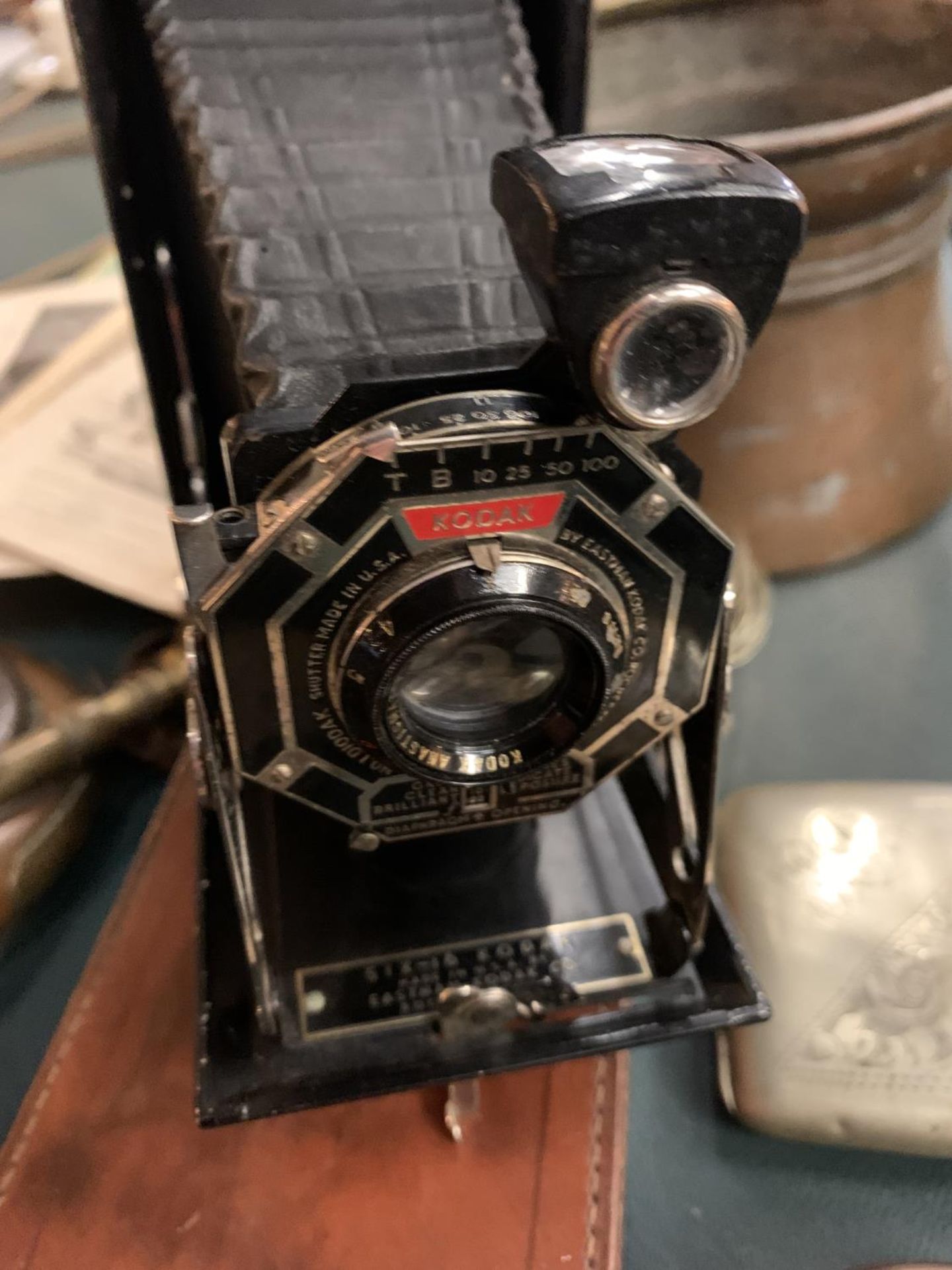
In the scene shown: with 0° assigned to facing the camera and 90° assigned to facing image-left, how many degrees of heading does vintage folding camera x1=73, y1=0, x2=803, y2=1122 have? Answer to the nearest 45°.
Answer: approximately 0°
